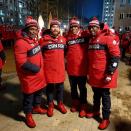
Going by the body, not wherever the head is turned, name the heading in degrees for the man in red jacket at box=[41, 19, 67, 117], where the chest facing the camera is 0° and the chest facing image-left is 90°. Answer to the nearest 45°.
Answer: approximately 0°

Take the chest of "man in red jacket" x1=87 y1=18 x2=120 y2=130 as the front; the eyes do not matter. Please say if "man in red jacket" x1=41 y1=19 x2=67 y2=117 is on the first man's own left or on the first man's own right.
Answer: on the first man's own right

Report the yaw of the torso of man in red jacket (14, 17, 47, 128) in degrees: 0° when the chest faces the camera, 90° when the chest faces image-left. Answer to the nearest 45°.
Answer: approximately 315°

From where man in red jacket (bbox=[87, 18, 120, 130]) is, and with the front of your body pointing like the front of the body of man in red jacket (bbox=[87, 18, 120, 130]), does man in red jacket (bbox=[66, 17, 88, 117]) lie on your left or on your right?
on your right

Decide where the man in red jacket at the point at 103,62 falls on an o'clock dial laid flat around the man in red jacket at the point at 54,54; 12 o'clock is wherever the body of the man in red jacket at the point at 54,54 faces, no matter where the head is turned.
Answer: the man in red jacket at the point at 103,62 is roughly at 10 o'clock from the man in red jacket at the point at 54,54.

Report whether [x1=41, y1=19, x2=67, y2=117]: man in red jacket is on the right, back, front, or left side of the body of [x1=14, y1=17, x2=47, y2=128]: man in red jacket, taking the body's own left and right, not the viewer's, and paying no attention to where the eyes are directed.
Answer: left

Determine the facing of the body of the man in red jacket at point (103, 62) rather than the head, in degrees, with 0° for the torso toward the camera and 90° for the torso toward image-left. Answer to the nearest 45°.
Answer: approximately 45°

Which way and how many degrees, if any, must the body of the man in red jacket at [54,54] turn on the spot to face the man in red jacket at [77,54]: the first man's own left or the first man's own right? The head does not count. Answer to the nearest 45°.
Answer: approximately 90° to the first man's own left
